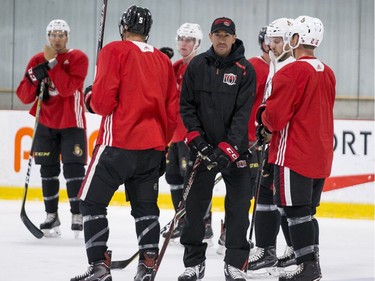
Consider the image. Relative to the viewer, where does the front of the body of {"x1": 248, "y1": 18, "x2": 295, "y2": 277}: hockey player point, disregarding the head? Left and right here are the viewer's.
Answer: facing the viewer and to the left of the viewer

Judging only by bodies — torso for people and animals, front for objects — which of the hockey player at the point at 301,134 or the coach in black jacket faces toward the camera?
the coach in black jacket

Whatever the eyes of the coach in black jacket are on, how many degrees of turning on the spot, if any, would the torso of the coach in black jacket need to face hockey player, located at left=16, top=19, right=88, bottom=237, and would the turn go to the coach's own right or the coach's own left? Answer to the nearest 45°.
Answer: approximately 135° to the coach's own right

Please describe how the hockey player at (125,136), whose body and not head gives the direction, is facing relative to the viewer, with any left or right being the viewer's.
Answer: facing away from the viewer and to the left of the viewer

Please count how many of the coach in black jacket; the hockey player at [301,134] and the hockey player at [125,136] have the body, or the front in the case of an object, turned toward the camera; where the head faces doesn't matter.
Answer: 1

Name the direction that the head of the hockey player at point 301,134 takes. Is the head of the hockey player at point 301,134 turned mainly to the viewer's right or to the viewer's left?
to the viewer's left

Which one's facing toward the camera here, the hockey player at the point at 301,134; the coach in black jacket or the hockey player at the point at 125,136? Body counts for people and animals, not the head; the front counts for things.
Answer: the coach in black jacket

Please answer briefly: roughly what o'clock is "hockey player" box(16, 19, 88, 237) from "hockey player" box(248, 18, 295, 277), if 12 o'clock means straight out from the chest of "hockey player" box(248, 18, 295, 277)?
"hockey player" box(16, 19, 88, 237) is roughly at 3 o'clock from "hockey player" box(248, 18, 295, 277).

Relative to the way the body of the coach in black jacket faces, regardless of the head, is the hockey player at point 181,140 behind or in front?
behind

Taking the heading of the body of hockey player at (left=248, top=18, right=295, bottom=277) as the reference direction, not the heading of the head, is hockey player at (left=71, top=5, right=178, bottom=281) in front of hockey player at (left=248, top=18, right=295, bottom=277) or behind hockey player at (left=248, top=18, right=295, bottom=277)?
in front

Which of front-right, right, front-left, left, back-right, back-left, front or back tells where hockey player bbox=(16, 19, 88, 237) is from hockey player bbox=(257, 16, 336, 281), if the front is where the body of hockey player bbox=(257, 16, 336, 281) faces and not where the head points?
front

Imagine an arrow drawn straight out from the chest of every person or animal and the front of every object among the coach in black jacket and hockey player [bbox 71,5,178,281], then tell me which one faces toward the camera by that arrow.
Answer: the coach in black jacket

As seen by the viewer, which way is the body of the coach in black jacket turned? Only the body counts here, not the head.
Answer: toward the camera
